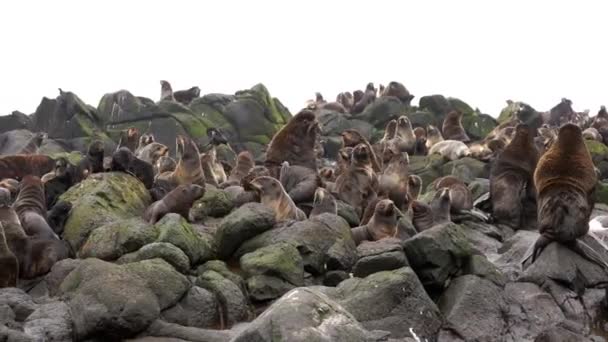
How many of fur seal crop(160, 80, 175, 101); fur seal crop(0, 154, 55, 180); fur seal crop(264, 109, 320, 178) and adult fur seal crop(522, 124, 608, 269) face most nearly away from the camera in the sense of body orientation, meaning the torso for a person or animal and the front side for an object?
1

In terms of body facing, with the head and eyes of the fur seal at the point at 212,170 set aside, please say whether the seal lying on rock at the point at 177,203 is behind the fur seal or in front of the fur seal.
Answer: in front

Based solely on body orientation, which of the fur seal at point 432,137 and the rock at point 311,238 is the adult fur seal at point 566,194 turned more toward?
the fur seal

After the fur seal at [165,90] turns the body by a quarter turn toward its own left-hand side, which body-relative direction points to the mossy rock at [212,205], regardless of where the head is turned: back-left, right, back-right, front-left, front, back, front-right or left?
front

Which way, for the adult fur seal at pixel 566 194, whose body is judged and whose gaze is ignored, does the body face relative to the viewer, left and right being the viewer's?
facing away from the viewer
